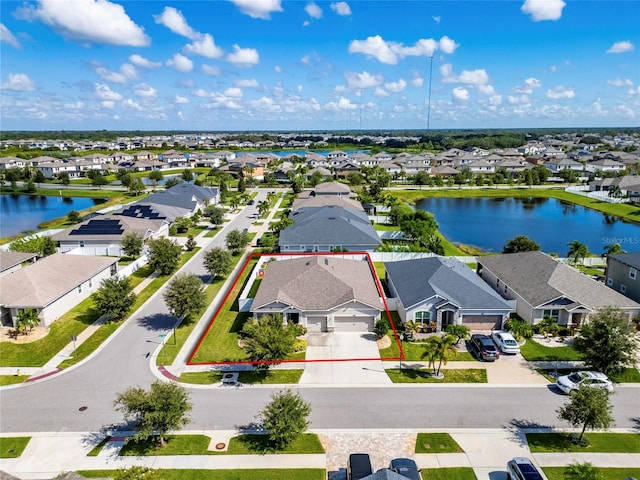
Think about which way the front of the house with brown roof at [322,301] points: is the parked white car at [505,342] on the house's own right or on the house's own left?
on the house's own left

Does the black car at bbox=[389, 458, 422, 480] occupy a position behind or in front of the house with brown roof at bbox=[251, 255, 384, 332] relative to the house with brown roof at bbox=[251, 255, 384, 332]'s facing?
in front

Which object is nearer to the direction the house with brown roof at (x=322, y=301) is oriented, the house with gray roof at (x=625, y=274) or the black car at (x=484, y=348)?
the black car

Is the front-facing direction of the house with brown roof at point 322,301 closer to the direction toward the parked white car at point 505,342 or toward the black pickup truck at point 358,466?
the black pickup truck

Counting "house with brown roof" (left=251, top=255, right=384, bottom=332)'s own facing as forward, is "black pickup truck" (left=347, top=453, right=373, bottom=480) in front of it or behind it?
in front

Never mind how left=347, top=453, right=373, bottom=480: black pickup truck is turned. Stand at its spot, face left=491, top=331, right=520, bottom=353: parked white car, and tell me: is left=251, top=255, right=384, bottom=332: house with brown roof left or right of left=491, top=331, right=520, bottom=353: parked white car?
left

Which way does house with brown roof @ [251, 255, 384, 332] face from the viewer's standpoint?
toward the camera

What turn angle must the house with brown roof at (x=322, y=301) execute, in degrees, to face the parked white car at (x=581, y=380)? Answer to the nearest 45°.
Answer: approximately 45° to its left

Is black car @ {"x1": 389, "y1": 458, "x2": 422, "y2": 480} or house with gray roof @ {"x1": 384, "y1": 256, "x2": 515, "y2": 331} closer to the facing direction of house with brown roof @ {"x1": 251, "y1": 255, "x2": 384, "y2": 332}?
the black car

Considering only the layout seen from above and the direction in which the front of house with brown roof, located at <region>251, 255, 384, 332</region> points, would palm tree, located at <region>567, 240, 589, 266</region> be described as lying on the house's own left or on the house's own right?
on the house's own left
